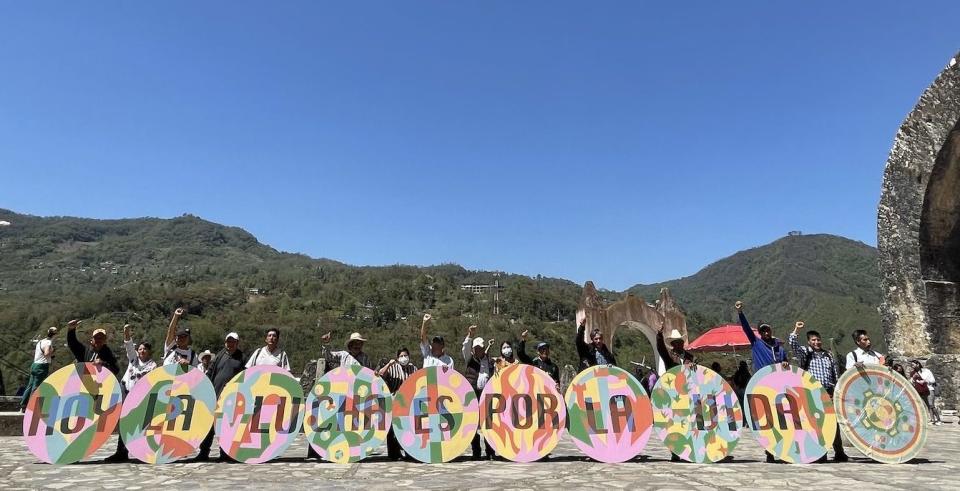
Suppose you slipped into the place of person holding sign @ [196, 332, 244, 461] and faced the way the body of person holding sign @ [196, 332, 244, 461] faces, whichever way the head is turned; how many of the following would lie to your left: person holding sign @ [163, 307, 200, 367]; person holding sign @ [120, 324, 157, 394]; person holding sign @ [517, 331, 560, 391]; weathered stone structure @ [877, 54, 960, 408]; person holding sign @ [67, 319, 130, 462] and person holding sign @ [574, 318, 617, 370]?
3

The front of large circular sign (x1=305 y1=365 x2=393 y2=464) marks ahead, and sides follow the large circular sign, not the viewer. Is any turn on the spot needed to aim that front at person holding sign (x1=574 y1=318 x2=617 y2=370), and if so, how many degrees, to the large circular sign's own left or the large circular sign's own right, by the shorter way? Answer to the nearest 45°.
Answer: approximately 90° to the large circular sign's own left

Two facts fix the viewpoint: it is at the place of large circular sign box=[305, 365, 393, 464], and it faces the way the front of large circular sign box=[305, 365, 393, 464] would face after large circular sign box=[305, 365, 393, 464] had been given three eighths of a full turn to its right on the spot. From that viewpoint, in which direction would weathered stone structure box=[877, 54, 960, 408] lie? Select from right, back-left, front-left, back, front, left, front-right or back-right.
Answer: back-right

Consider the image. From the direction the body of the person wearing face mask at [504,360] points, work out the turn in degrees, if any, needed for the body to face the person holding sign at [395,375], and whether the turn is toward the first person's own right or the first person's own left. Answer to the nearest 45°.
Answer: approximately 90° to the first person's own right

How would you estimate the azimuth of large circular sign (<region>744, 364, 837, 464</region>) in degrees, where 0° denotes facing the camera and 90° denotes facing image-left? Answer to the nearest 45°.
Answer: approximately 0°

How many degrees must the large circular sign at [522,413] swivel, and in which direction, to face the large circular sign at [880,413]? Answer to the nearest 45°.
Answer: approximately 90° to its left
